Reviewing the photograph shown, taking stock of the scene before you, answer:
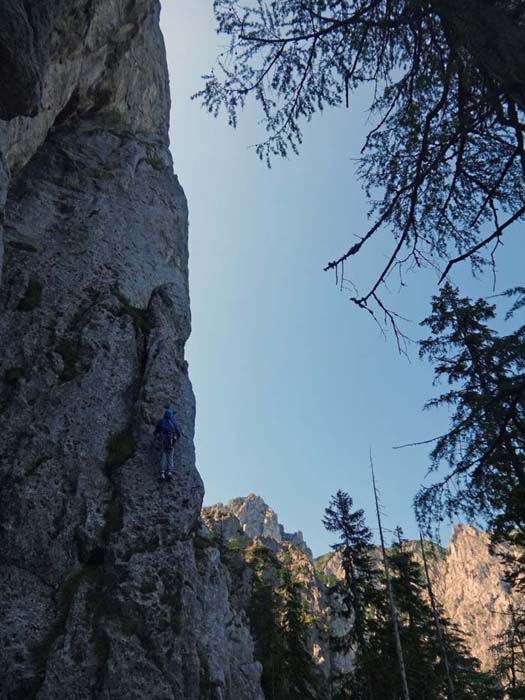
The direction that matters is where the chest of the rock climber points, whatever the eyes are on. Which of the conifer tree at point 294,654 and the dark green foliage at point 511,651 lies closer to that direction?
the conifer tree

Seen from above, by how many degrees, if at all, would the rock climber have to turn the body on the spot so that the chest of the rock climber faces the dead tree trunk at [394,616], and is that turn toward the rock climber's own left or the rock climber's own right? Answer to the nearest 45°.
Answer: approximately 45° to the rock climber's own right

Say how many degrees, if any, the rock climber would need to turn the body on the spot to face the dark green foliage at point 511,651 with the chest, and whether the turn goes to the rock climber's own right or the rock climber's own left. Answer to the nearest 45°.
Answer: approximately 45° to the rock climber's own right

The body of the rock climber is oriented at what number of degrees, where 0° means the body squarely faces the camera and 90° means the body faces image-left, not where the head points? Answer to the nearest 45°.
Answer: approximately 180°

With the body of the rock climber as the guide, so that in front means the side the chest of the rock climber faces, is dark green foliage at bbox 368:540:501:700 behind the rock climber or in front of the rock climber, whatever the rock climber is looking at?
in front

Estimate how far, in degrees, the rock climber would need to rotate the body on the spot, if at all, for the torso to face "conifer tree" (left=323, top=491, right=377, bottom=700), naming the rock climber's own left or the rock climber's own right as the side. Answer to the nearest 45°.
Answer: approximately 45° to the rock climber's own right
